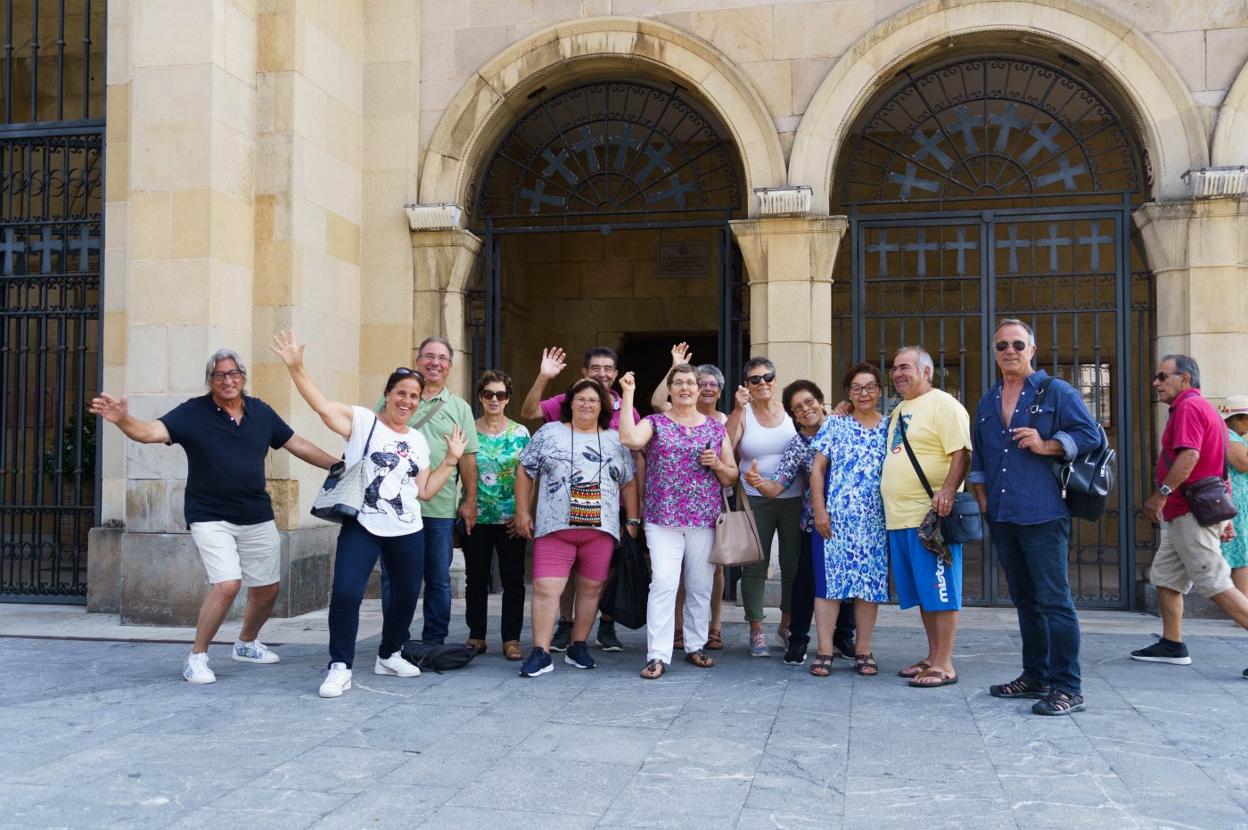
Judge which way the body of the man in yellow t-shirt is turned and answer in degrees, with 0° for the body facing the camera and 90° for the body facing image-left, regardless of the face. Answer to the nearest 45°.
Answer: approximately 45°

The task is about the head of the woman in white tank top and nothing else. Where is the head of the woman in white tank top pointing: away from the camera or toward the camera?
toward the camera

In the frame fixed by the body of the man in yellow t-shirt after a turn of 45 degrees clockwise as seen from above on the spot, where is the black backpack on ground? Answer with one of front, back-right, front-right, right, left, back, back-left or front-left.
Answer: front

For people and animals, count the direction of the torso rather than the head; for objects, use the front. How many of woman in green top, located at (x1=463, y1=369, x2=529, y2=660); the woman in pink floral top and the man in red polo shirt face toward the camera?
2

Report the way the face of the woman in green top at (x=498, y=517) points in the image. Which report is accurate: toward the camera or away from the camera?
toward the camera

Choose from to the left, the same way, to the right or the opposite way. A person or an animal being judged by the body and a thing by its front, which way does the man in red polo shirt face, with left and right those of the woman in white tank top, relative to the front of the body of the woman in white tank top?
to the right

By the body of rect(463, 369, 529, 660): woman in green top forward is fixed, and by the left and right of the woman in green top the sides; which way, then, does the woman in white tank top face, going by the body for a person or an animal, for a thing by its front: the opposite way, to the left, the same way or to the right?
the same way

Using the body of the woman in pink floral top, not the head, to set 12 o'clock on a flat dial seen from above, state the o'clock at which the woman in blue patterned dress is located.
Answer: The woman in blue patterned dress is roughly at 9 o'clock from the woman in pink floral top.

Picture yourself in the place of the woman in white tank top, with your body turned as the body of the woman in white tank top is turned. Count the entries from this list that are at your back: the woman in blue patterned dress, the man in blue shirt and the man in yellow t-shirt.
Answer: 0

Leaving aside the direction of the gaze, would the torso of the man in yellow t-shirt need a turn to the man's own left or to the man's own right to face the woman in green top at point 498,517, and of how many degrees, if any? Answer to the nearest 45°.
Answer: approximately 45° to the man's own right

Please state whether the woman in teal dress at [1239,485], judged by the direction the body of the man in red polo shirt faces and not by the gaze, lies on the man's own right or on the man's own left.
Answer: on the man's own right

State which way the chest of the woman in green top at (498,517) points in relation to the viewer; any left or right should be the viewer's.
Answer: facing the viewer

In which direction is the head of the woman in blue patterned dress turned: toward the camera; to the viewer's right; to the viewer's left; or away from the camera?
toward the camera

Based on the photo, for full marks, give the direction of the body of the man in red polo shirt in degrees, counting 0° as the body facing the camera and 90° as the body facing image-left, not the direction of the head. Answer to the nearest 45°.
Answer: approximately 90°

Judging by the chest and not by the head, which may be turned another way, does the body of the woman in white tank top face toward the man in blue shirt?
no

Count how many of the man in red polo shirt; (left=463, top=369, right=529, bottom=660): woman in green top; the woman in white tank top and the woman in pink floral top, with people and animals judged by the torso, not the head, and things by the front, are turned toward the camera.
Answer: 3

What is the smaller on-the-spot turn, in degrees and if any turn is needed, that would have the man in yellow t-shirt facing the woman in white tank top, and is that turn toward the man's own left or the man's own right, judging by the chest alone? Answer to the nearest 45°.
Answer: approximately 90° to the man's own right

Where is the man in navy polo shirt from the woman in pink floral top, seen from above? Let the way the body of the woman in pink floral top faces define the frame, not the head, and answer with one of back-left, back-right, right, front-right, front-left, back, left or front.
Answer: right

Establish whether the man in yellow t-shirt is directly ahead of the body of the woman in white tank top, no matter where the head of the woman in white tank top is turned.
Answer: no

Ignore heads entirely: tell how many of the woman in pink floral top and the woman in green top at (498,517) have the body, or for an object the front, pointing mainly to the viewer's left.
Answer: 0
